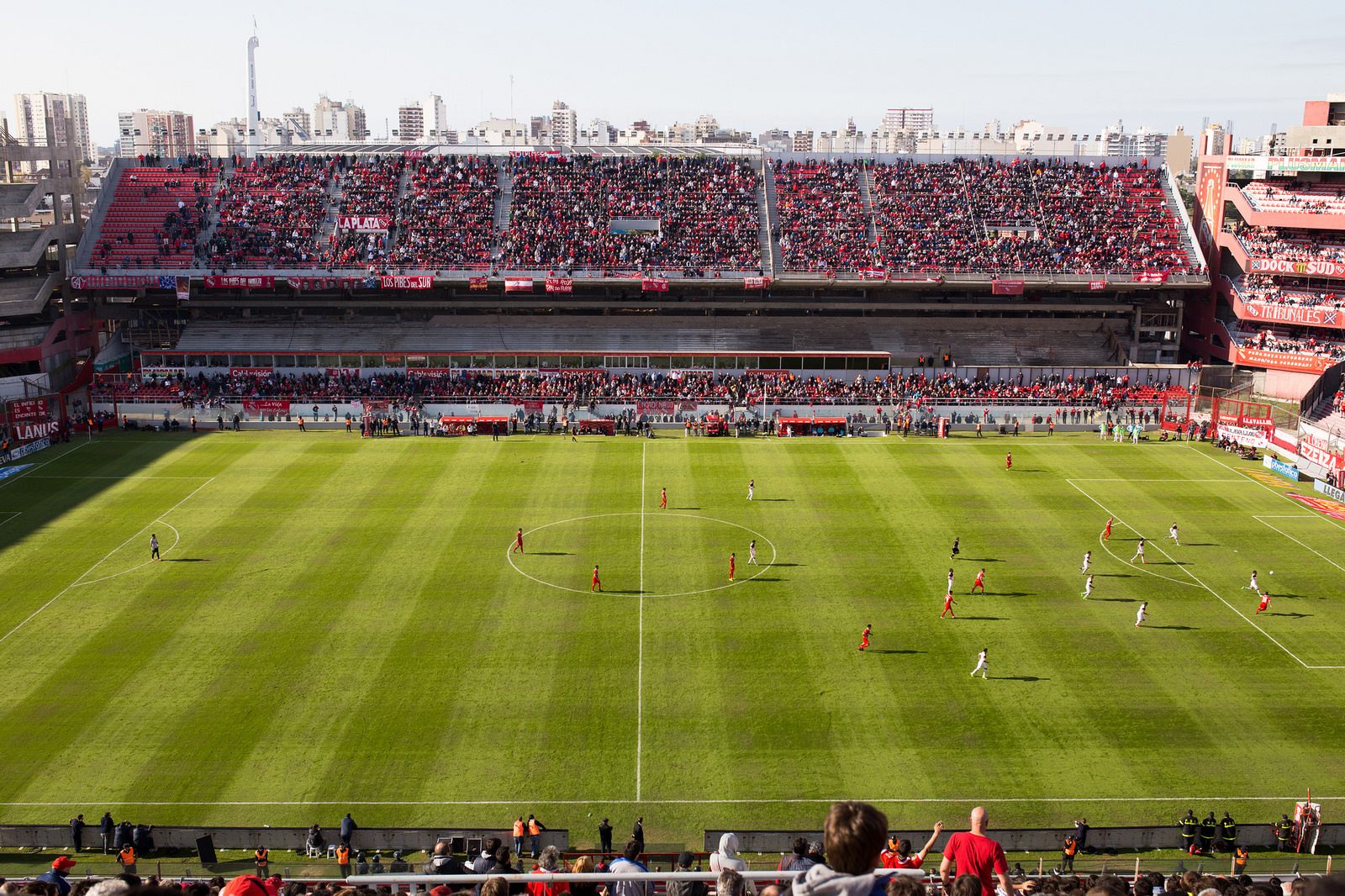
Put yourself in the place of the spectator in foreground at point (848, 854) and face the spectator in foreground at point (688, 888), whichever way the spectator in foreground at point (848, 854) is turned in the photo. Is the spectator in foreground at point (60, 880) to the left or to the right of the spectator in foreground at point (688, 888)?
left

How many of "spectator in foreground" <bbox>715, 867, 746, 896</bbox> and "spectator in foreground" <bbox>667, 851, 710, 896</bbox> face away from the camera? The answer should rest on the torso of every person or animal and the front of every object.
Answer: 2

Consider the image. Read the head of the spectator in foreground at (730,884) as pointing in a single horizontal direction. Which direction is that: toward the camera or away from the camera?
away from the camera

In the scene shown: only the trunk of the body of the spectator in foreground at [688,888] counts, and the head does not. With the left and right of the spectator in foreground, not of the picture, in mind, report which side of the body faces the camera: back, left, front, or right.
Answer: back

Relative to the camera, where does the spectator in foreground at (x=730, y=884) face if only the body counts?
away from the camera

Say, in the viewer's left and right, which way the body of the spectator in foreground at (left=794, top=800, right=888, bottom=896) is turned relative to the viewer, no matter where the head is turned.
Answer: facing away from the viewer and to the right of the viewer

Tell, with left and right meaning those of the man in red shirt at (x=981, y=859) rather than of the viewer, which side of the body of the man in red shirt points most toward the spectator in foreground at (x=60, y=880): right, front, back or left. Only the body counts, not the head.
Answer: left

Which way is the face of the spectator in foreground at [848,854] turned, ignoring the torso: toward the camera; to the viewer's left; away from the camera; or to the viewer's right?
away from the camera

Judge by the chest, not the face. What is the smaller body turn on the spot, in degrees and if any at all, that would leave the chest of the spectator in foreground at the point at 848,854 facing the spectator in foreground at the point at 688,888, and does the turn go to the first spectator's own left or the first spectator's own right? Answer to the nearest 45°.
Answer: approximately 45° to the first spectator's own left

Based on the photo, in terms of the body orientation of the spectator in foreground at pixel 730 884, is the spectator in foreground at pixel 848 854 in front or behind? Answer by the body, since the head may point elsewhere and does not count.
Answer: behind
